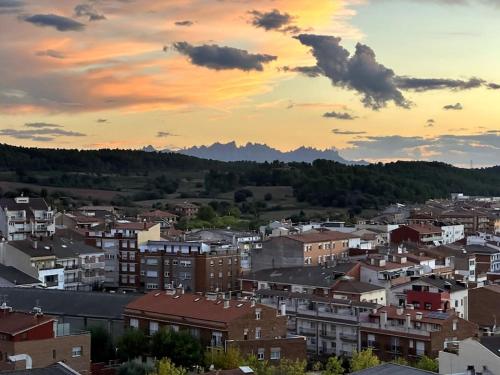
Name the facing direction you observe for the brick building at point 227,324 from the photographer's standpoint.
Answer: facing the viewer and to the left of the viewer

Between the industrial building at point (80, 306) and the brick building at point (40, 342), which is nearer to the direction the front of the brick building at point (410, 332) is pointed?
the brick building

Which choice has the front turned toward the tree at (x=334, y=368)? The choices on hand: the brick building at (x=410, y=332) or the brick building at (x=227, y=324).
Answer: the brick building at (x=410, y=332)

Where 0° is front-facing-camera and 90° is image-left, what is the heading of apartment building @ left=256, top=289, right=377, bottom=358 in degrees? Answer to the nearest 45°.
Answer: approximately 45°

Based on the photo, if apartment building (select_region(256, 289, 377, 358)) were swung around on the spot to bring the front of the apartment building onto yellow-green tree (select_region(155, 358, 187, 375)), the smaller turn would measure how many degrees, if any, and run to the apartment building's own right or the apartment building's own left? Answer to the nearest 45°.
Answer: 0° — it already faces it

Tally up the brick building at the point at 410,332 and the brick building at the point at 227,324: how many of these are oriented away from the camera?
0

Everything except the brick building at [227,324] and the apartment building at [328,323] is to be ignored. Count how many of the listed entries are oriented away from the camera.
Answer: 0

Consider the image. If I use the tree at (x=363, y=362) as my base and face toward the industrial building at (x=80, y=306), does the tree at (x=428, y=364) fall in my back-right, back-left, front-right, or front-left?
back-right

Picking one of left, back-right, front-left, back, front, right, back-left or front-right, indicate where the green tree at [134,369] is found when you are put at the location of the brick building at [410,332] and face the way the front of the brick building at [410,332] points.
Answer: front

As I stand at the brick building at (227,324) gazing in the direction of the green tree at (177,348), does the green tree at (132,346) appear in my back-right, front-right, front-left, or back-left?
front-right

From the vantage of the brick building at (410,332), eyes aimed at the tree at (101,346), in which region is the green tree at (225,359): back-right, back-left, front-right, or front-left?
front-left

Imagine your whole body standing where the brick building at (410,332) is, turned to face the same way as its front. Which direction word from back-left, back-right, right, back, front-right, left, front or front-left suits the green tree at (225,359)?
front

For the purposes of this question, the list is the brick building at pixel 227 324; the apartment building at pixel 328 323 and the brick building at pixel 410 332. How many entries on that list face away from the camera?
0

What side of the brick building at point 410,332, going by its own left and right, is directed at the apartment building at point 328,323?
right

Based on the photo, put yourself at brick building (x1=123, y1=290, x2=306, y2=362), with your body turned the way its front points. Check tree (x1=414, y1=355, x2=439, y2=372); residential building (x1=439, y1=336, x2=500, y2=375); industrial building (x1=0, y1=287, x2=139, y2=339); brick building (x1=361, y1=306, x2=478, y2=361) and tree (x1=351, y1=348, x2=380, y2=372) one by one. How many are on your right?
1

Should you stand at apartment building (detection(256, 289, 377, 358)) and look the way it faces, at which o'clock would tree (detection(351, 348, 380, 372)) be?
The tree is roughly at 10 o'clock from the apartment building.
